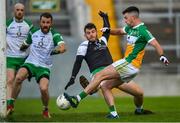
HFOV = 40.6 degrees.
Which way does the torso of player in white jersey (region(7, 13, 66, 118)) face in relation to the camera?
toward the camera

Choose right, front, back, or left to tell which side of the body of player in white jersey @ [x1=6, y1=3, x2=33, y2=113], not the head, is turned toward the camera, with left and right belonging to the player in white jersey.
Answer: front

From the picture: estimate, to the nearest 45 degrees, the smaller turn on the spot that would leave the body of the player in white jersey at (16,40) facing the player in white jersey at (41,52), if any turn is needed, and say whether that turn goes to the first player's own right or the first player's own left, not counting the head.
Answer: approximately 45° to the first player's own left

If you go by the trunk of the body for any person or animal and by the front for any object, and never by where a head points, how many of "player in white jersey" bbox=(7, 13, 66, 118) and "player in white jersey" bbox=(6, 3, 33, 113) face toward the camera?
2
